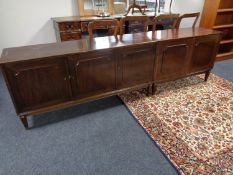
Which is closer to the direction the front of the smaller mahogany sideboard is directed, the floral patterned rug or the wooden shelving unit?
the floral patterned rug

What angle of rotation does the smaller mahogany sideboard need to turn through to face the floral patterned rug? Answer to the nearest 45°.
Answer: approximately 45° to its left

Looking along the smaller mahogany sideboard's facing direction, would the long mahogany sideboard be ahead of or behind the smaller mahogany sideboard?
ahead

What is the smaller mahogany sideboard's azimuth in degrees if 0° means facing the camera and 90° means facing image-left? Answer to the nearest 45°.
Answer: approximately 0°

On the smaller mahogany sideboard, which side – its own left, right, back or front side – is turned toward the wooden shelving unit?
left

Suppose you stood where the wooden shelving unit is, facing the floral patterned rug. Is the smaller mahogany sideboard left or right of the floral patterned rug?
right

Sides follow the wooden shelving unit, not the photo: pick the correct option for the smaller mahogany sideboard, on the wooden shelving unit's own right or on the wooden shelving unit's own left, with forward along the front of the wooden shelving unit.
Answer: on the wooden shelving unit's own right
